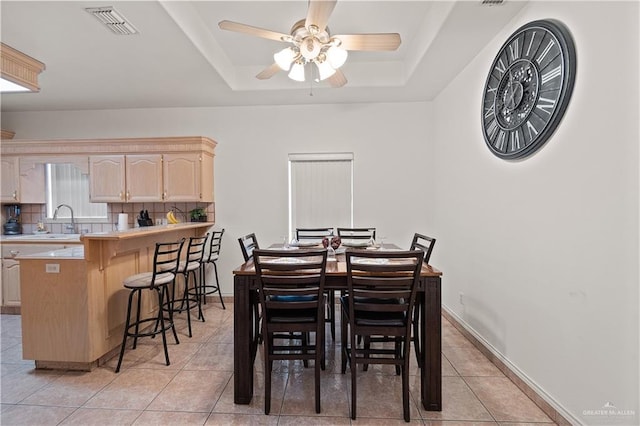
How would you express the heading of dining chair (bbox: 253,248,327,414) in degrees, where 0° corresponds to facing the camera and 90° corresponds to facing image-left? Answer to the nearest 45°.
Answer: approximately 180°

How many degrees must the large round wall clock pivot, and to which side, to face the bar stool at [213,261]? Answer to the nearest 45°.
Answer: approximately 45° to its right

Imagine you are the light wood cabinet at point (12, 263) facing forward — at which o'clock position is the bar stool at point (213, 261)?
The bar stool is roughly at 10 o'clock from the light wood cabinet.

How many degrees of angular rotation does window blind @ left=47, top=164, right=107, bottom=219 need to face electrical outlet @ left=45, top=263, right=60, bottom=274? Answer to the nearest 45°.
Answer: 0° — it already faces it

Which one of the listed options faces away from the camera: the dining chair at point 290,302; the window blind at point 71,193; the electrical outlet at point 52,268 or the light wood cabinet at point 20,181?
the dining chair

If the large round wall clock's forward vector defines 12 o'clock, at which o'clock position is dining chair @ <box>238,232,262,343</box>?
The dining chair is roughly at 1 o'clock from the large round wall clock.

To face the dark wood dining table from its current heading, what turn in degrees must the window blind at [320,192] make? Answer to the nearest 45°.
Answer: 0° — it already faces it

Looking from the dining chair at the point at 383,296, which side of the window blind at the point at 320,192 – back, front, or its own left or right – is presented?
front

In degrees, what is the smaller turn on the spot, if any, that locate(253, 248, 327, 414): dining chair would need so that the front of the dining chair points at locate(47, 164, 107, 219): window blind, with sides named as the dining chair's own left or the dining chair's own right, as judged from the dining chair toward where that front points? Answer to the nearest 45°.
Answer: approximately 45° to the dining chair's own left

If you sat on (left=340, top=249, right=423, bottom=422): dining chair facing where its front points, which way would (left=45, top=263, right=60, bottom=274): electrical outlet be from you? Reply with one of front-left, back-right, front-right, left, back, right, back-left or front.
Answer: left

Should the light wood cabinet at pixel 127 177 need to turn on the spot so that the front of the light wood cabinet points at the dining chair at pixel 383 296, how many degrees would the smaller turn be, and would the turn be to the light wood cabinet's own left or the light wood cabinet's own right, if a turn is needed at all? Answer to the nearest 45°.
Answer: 0° — it already faces it

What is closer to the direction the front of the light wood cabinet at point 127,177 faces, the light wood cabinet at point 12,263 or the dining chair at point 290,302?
the dining chair

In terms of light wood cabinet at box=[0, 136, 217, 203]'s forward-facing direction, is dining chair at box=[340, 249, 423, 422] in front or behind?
in front
